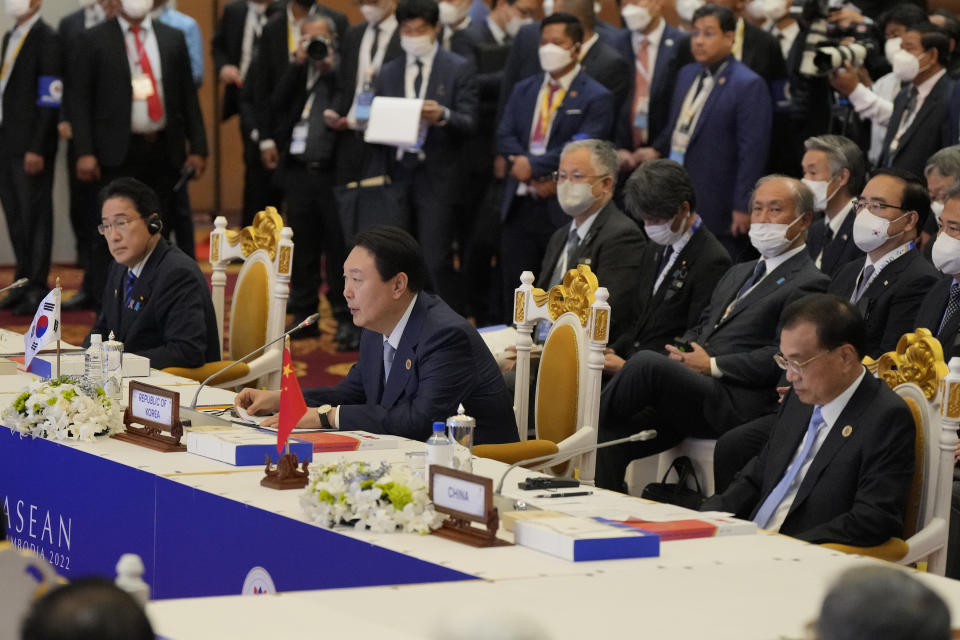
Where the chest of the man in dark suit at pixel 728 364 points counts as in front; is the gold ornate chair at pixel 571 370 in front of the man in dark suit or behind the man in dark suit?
in front

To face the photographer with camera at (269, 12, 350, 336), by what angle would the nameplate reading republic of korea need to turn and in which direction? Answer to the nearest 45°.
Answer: approximately 135° to its right

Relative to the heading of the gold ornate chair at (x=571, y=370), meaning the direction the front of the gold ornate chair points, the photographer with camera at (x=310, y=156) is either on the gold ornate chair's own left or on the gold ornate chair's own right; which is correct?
on the gold ornate chair's own right

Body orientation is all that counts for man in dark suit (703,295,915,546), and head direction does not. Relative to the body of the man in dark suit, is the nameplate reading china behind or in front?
in front

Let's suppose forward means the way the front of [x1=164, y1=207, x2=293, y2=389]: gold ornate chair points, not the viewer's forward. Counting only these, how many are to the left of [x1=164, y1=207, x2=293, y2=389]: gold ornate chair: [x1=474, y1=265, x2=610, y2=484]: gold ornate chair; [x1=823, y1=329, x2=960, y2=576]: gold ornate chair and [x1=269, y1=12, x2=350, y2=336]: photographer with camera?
2

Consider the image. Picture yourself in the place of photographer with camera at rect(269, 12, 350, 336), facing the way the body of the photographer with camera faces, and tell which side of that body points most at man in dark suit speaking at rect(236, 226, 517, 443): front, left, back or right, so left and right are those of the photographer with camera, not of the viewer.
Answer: front

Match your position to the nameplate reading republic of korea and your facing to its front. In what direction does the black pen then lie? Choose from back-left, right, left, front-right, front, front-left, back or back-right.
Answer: left

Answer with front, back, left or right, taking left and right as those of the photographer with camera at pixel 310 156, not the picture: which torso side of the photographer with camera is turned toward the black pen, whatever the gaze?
front

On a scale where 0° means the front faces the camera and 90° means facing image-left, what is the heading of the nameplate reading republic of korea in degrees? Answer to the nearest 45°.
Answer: approximately 45°

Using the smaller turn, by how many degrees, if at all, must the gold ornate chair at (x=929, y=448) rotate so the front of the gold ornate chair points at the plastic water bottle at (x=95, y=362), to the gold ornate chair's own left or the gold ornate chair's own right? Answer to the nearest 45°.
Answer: approximately 45° to the gold ornate chair's own right

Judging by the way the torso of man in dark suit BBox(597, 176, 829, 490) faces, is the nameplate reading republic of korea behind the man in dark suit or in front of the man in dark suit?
in front
